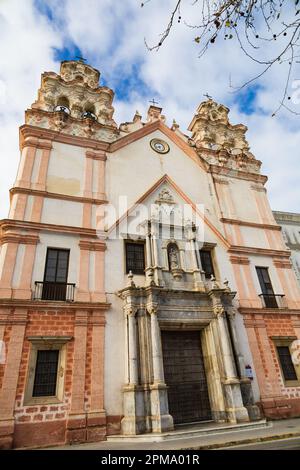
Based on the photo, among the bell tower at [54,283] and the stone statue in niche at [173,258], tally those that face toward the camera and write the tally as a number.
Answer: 2

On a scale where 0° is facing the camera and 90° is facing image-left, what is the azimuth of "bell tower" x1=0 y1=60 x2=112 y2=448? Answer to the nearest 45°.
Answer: approximately 0°

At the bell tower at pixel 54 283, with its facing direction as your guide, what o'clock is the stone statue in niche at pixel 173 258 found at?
The stone statue in niche is roughly at 9 o'clock from the bell tower.

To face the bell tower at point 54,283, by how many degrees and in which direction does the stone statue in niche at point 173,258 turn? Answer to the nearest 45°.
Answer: approximately 45° to its right

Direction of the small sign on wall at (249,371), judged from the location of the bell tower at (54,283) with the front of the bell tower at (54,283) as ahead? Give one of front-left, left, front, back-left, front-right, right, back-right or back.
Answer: left
